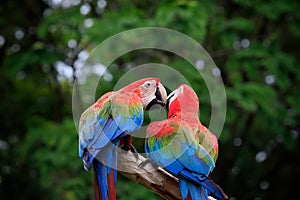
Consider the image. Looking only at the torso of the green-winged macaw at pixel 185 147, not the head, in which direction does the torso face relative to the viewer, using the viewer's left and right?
facing away from the viewer and to the left of the viewer
